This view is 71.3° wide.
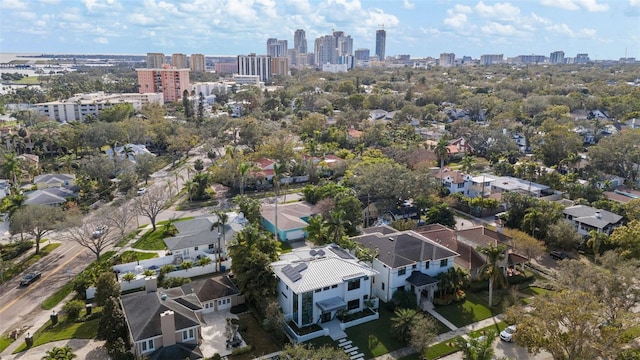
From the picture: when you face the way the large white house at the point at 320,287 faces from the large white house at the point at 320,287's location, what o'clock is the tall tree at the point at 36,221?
The tall tree is roughly at 5 o'clock from the large white house.

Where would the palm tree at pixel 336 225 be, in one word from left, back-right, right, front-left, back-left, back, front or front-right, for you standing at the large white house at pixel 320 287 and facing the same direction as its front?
back-left

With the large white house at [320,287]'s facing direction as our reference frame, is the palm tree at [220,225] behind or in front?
behind

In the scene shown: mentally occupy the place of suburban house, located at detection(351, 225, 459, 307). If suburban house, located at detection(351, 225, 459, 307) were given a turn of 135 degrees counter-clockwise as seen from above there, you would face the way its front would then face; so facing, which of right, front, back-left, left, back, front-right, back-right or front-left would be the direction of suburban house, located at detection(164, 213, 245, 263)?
left

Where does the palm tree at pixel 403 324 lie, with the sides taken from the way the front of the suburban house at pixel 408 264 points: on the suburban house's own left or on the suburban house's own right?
on the suburban house's own right

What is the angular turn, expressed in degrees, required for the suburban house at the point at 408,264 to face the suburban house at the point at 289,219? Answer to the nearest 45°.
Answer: approximately 180°

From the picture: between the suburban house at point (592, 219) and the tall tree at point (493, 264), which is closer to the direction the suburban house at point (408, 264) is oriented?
the tall tree

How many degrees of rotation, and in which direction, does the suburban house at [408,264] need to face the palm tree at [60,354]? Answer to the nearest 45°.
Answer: approximately 90° to its right

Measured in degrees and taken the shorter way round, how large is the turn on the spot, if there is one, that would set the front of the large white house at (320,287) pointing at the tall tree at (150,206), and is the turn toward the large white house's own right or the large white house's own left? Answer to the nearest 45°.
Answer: approximately 180°

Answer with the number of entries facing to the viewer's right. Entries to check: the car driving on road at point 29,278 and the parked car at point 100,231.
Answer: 0

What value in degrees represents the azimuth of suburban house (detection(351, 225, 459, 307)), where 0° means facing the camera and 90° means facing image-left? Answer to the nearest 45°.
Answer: approximately 315°

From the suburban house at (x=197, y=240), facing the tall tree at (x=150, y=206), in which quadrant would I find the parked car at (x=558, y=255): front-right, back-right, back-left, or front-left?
back-right

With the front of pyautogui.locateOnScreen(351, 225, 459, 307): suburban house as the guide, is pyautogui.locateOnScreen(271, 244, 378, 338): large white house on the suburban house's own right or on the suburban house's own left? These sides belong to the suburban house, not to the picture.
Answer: on the suburban house's own right
